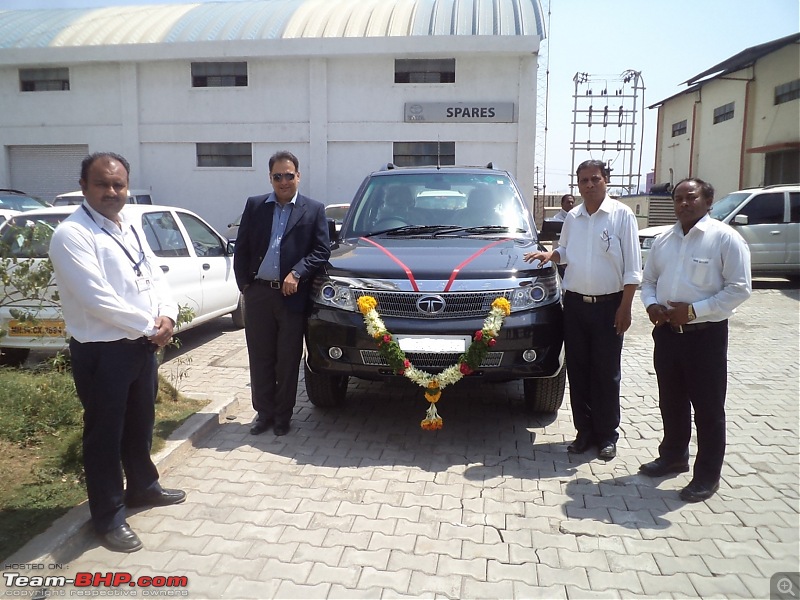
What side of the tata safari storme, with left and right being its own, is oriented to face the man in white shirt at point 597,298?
front

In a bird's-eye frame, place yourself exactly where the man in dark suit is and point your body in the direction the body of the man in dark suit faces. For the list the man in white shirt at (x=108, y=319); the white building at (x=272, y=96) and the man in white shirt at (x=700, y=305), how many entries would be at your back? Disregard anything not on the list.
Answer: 1

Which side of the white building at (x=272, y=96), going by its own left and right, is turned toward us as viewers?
front

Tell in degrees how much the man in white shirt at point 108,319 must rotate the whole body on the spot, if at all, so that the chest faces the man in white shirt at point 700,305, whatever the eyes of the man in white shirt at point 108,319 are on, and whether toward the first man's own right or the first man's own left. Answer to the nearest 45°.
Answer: approximately 45° to the first man's own left

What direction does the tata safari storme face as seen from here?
toward the camera

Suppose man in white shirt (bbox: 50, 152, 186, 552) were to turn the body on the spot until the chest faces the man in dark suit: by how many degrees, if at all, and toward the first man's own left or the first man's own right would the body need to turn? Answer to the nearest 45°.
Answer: approximately 90° to the first man's own left

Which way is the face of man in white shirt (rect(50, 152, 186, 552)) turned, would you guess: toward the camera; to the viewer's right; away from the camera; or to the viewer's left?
toward the camera

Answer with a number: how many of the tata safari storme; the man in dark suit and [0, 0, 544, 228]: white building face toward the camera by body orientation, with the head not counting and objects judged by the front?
3

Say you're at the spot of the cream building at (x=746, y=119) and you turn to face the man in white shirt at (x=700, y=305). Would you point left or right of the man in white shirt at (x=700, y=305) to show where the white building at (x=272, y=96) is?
right

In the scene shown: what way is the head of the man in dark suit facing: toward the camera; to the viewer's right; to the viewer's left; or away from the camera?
toward the camera

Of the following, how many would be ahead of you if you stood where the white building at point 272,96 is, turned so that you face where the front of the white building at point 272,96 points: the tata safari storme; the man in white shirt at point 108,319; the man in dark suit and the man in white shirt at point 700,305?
4

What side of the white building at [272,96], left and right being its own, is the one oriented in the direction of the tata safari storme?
front

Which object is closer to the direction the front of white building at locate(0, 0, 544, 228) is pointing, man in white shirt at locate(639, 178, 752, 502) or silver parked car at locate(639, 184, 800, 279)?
the man in white shirt

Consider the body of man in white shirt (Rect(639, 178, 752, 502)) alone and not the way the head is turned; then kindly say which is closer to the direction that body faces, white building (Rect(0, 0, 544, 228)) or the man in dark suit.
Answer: the man in dark suit

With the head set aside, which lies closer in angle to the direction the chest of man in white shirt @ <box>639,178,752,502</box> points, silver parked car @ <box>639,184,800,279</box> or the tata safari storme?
the tata safari storme

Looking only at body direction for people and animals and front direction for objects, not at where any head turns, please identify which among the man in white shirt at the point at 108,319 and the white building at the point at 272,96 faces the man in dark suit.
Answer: the white building

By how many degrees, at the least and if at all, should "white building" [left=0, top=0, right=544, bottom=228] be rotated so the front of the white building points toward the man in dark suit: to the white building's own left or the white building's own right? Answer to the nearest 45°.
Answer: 0° — it already faces them
